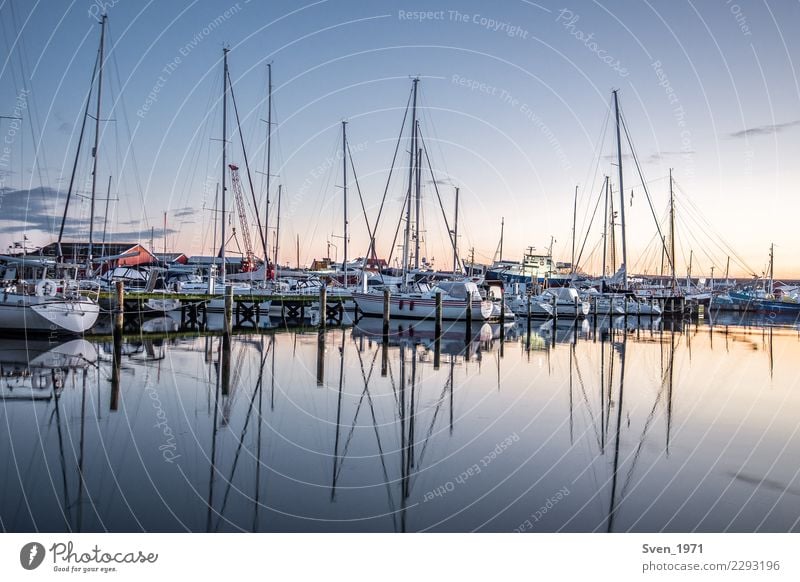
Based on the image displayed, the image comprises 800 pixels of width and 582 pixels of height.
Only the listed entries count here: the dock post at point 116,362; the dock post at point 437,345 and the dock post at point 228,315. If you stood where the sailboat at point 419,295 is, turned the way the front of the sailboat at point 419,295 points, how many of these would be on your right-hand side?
0

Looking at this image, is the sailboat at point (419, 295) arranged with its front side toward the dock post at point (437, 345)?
no

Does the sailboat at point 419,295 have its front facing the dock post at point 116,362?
no

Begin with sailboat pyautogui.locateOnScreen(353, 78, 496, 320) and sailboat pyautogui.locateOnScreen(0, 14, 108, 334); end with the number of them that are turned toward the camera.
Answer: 0

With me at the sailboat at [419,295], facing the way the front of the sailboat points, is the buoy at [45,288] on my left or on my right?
on my left

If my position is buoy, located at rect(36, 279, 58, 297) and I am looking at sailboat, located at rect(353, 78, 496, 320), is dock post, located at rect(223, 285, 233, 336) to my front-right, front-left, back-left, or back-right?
front-right

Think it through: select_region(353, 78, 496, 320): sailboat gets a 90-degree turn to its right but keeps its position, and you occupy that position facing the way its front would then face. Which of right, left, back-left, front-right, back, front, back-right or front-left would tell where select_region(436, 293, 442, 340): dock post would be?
back-right

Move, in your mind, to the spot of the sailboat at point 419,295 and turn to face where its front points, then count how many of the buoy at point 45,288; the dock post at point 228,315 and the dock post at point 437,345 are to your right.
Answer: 0

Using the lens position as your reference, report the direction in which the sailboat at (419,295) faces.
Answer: facing away from the viewer and to the left of the viewer

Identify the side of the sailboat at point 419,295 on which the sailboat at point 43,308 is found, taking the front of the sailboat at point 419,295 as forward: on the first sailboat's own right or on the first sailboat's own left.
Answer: on the first sailboat's own left
